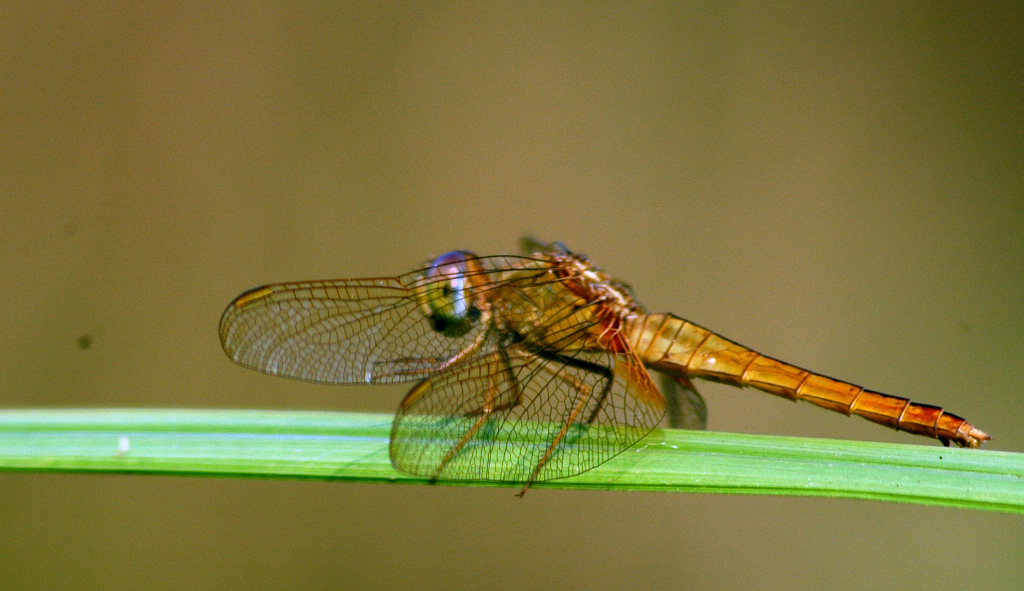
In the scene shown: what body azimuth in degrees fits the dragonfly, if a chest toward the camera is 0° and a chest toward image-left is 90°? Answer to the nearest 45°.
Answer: approximately 90°
